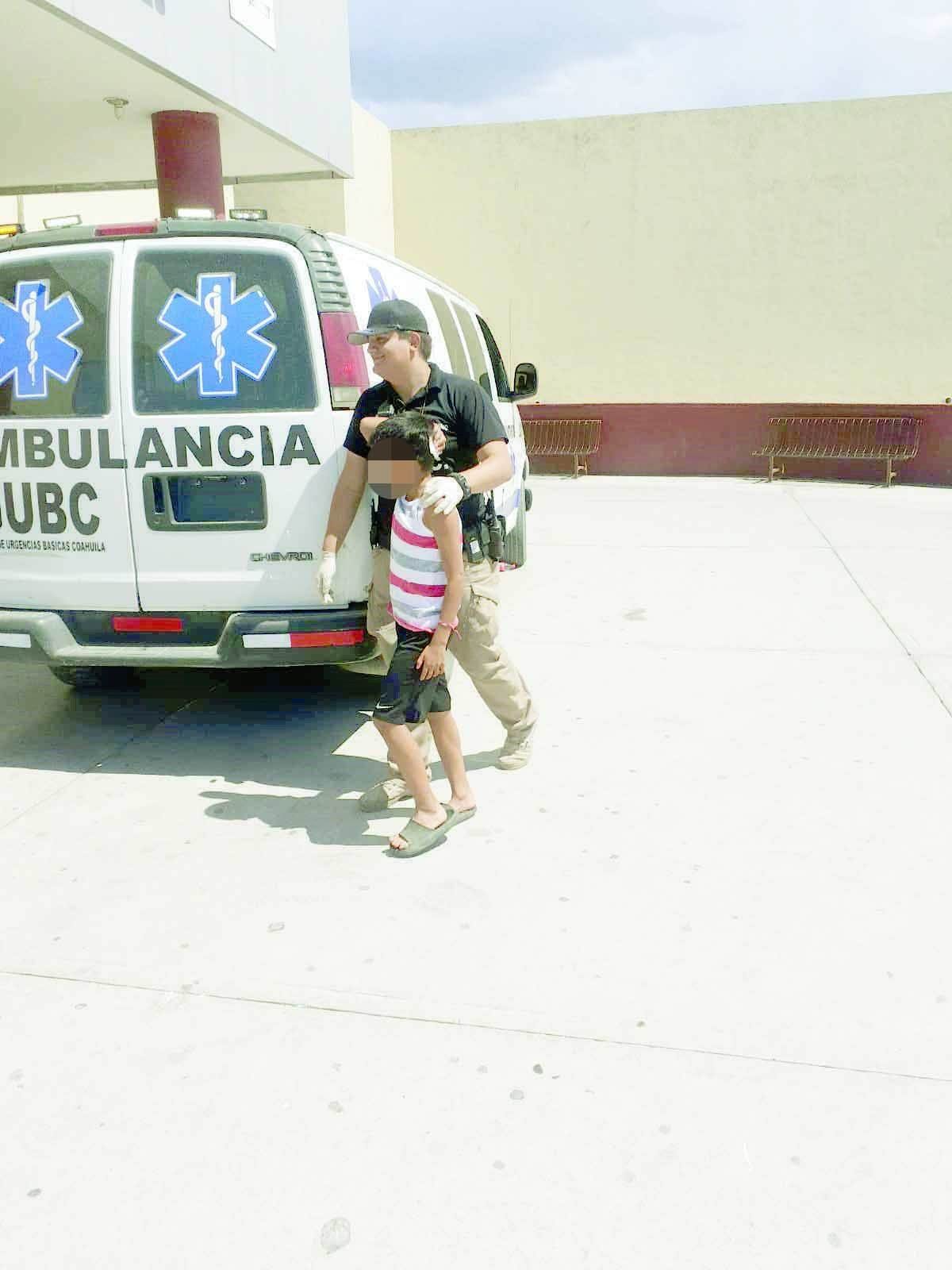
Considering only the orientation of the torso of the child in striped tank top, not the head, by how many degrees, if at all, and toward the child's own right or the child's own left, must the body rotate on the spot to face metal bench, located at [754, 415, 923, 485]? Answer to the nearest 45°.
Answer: approximately 180°

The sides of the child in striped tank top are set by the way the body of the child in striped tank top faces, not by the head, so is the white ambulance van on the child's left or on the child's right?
on the child's right

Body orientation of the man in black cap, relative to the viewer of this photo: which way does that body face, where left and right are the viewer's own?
facing the viewer and to the left of the viewer

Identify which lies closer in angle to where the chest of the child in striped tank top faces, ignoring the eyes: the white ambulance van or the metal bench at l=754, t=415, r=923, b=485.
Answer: the white ambulance van

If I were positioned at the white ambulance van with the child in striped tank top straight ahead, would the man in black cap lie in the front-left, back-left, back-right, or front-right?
front-left

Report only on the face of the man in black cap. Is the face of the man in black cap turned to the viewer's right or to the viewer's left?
to the viewer's left

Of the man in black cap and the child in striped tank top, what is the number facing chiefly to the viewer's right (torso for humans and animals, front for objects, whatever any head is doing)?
0

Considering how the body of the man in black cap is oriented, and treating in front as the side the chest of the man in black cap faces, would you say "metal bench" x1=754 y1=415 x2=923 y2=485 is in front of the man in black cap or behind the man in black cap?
behind

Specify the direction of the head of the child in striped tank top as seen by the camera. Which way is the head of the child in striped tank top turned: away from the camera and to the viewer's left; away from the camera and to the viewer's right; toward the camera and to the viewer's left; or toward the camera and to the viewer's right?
toward the camera and to the viewer's left
